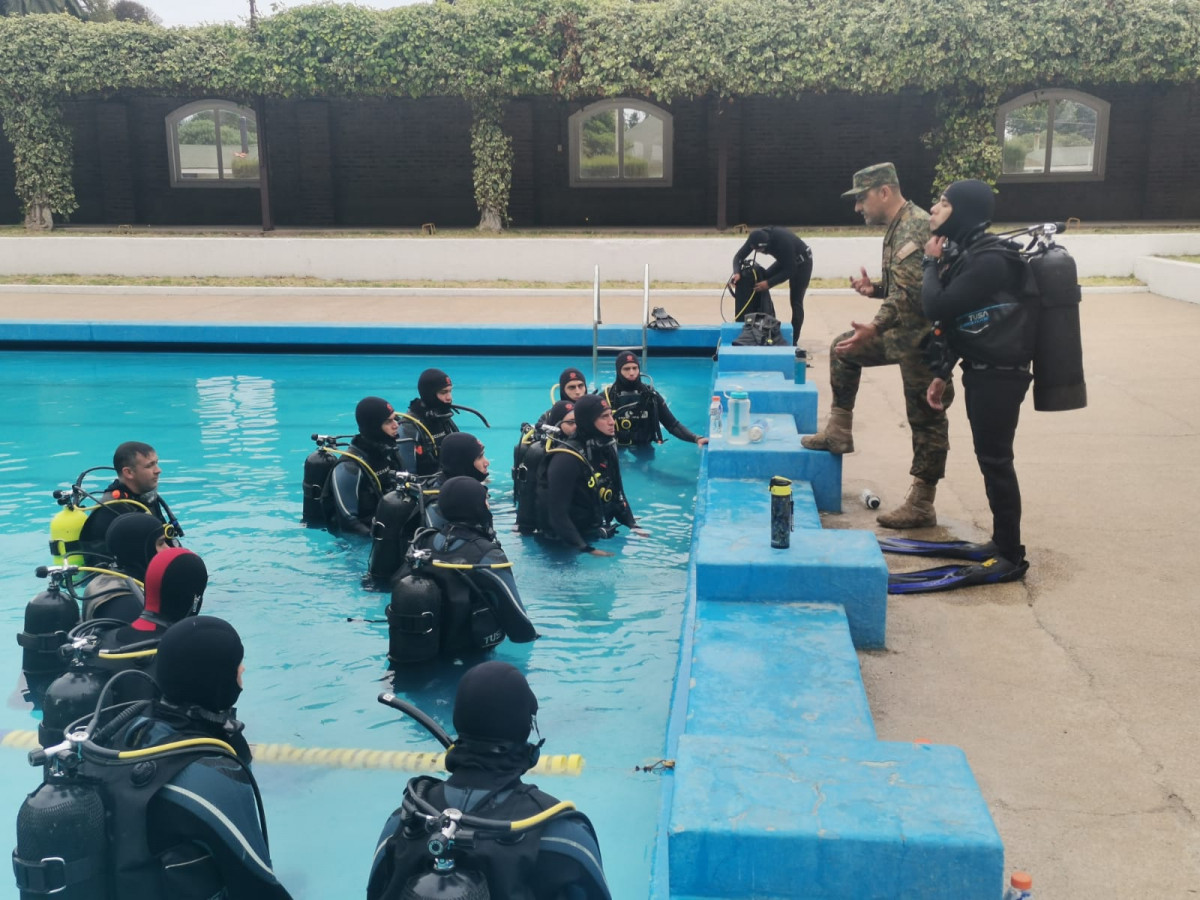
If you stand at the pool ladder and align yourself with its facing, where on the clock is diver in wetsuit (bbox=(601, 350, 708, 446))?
The diver in wetsuit is roughly at 12 o'clock from the pool ladder.

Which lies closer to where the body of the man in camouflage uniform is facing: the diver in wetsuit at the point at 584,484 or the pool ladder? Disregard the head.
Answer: the diver in wetsuit

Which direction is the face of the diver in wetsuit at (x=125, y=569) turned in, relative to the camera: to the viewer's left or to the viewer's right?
to the viewer's right

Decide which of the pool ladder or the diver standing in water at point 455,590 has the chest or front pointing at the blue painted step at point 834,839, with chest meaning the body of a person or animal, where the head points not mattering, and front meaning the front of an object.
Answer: the pool ladder

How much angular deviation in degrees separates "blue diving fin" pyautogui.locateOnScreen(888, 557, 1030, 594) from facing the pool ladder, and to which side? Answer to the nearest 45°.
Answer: approximately 45° to its right

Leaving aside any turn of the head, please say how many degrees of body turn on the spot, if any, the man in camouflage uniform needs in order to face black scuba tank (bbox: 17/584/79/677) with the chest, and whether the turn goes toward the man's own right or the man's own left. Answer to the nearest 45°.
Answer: approximately 45° to the man's own left

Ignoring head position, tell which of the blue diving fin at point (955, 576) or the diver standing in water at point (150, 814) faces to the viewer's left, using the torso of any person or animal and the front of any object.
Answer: the blue diving fin

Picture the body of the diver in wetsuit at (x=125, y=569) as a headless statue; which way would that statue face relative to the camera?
to the viewer's right

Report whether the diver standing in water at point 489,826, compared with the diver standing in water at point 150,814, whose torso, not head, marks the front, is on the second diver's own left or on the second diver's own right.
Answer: on the second diver's own right

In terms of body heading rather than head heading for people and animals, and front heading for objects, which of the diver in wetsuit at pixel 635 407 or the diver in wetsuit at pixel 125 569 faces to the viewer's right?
the diver in wetsuit at pixel 125 569

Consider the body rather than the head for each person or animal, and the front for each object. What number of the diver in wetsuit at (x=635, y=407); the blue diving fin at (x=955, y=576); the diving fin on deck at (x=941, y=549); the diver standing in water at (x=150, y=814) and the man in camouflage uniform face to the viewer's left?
3

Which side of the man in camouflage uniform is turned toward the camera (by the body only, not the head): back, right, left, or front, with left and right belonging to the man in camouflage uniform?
left

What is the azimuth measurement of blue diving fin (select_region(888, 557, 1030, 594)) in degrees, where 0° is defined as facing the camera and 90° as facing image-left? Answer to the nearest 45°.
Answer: approximately 90°

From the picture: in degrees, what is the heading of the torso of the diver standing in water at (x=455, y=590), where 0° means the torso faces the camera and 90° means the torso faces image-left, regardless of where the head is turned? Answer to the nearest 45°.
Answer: approximately 225°
